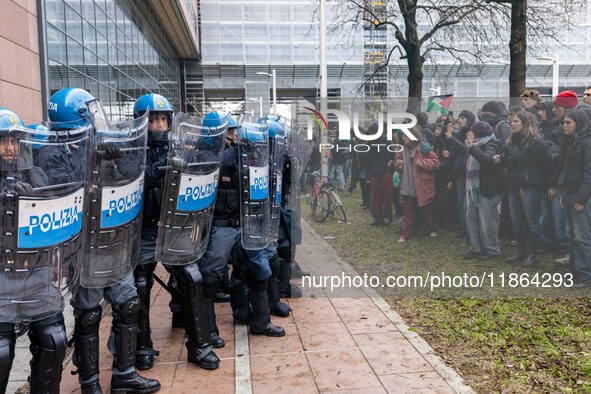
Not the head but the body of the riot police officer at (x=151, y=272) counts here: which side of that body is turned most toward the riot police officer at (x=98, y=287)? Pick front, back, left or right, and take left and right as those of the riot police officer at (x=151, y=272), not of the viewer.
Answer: right

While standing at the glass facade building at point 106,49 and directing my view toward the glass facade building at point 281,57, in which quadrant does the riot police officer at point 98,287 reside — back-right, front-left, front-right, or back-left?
back-right

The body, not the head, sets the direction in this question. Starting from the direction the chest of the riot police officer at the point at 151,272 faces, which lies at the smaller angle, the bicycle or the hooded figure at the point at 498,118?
the hooded figure

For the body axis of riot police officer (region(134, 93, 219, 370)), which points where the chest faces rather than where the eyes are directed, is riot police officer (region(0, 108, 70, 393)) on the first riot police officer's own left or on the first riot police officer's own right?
on the first riot police officer's own right

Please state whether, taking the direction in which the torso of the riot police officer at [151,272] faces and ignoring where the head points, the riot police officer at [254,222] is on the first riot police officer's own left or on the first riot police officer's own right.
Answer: on the first riot police officer's own left

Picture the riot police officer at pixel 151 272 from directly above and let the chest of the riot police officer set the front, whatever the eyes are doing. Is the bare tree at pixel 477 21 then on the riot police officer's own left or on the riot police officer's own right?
on the riot police officer's own left
